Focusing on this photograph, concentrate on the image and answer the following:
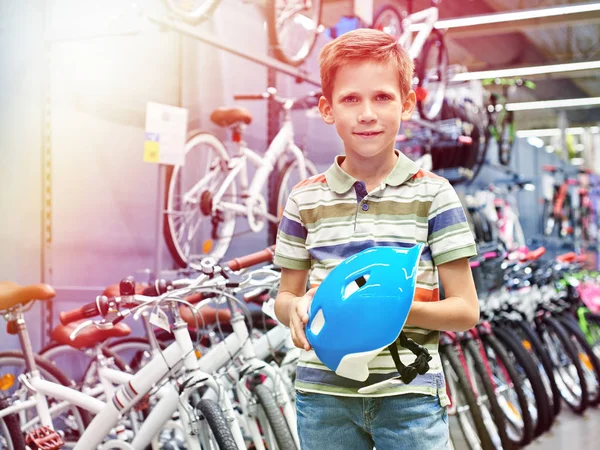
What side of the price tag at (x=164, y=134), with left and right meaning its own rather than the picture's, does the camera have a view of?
front

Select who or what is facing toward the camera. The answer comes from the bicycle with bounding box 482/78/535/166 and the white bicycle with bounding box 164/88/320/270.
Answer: the bicycle

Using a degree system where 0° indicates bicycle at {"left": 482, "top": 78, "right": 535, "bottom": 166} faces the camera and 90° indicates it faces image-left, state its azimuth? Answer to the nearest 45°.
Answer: approximately 0°

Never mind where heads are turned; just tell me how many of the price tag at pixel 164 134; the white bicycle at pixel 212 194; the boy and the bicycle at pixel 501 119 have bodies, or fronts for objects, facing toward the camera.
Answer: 3

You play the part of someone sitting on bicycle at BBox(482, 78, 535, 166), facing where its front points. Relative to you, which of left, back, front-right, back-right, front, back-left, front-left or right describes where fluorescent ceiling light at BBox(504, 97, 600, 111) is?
back

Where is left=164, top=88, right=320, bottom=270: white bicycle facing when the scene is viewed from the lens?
facing away from the viewer and to the right of the viewer

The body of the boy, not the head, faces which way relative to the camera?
toward the camera

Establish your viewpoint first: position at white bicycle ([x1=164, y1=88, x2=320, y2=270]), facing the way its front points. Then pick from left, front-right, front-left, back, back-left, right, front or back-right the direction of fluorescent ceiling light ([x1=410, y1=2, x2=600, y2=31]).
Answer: front

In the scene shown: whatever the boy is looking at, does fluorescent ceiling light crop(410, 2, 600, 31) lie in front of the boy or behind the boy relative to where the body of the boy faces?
behind

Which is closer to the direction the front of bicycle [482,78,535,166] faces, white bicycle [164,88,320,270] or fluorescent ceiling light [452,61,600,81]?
the white bicycle

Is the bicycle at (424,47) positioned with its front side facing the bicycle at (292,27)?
no

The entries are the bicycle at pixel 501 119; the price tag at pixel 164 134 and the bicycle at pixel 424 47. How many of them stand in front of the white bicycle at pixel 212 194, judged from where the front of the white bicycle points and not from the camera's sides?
2

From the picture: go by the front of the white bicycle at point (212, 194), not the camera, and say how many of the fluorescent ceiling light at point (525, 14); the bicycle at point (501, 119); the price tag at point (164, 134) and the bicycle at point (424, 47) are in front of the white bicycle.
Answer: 3

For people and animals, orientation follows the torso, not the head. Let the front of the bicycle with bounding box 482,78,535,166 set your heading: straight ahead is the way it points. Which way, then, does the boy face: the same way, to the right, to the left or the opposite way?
the same way

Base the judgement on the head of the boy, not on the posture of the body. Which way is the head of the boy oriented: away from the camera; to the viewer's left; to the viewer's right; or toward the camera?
toward the camera
